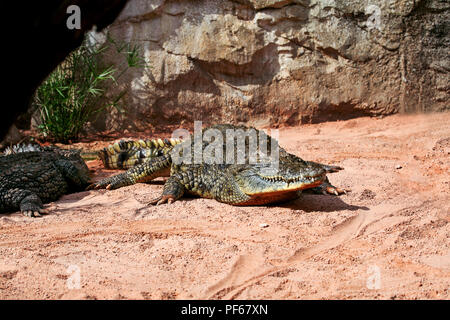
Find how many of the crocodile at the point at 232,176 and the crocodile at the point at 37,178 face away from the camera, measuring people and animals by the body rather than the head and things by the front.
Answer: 0

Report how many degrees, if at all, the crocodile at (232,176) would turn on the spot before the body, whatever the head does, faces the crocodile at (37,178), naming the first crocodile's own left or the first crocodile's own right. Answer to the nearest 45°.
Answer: approximately 135° to the first crocodile's own right

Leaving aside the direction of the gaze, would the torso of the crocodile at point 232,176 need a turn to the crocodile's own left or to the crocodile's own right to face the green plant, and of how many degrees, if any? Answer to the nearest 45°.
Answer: approximately 180°

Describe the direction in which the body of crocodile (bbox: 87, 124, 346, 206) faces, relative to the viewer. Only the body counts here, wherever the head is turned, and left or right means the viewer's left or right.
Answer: facing the viewer and to the right of the viewer

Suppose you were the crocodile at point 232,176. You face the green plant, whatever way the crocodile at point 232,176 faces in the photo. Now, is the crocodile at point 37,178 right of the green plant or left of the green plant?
left

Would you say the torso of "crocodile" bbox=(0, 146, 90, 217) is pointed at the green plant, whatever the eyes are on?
no
